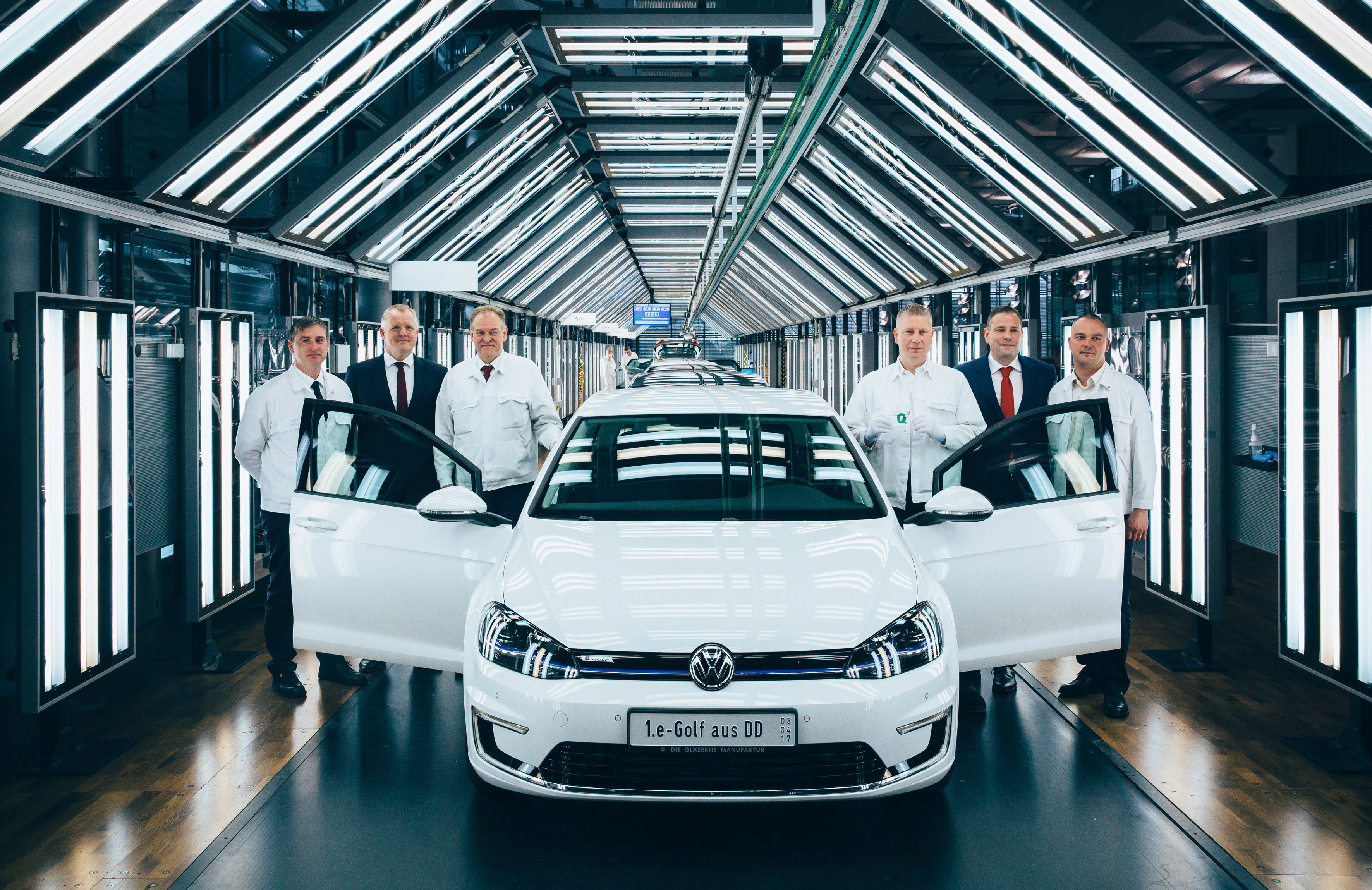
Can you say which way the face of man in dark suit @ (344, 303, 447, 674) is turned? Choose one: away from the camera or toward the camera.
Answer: toward the camera

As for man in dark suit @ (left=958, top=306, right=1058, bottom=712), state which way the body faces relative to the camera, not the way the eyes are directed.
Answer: toward the camera

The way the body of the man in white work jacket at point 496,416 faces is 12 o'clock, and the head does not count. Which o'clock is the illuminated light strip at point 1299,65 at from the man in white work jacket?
The illuminated light strip is roughly at 10 o'clock from the man in white work jacket.

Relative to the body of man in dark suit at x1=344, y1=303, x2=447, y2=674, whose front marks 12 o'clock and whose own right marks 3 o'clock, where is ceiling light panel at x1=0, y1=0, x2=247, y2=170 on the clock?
The ceiling light panel is roughly at 2 o'clock from the man in dark suit.

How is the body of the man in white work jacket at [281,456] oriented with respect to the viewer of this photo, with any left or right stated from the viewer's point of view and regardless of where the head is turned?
facing the viewer and to the right of the viewer

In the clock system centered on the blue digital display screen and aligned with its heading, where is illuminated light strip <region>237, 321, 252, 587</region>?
The illuminated light strip is roughly at 12 o'clock from the blue digital display screen.

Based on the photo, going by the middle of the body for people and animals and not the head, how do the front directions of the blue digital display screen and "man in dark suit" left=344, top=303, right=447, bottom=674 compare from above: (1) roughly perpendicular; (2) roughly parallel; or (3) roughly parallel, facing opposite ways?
roughly parallel

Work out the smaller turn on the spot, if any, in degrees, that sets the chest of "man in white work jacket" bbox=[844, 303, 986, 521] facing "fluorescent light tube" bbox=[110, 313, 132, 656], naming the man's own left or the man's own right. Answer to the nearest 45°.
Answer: approximately 90° to the man's own right

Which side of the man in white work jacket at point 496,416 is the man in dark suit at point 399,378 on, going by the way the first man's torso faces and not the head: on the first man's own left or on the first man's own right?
on the first man's own right

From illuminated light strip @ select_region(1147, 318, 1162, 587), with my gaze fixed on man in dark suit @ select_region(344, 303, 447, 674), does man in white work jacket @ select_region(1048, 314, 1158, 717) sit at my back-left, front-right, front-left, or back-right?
front-left

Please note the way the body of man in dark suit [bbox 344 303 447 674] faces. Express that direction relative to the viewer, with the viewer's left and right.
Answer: facing the viewer
